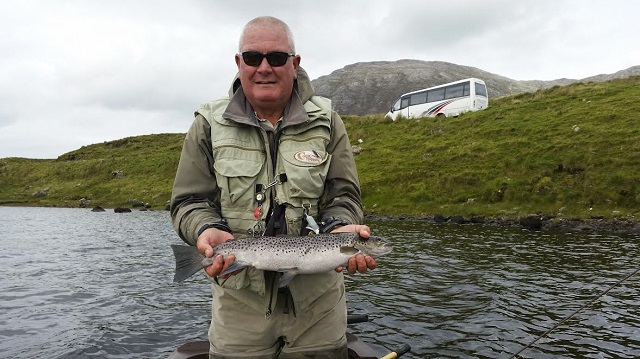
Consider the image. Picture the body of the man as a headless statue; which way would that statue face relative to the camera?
toward the camera

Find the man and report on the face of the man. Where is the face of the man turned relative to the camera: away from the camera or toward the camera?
toward the camera
